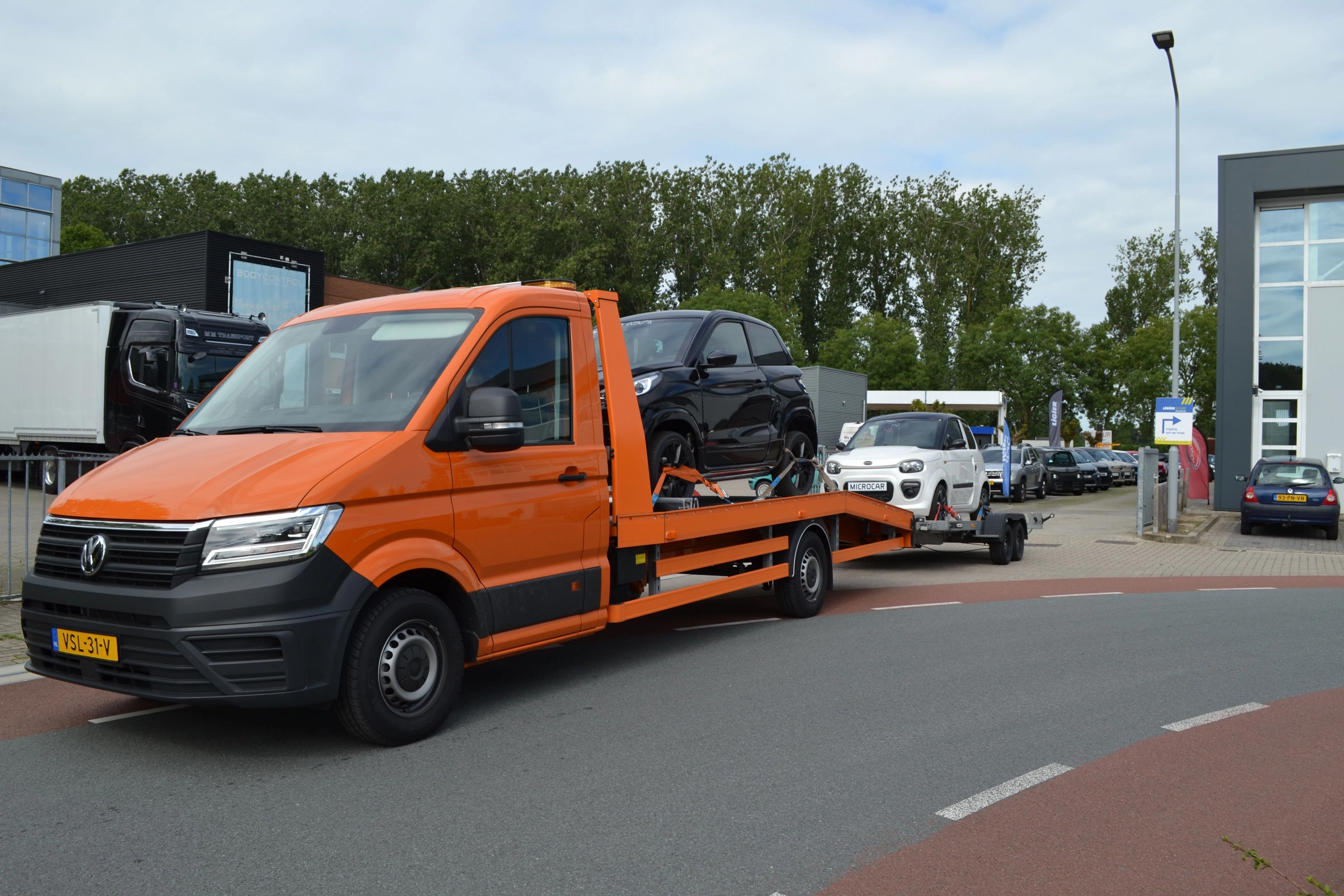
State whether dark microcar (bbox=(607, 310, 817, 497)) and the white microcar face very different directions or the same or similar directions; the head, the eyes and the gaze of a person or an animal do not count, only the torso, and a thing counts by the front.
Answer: same or similar directions

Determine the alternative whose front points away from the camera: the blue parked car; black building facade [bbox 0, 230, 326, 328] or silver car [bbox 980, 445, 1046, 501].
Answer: the blue parked car

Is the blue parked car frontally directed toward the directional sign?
no

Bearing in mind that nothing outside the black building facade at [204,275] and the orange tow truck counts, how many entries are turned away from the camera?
0

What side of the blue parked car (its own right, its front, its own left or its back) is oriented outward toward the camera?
back

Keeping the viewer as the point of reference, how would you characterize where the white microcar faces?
facing the viewer and to the left of the viewer

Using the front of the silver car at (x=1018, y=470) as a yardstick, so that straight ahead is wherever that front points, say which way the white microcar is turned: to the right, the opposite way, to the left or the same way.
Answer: the same way

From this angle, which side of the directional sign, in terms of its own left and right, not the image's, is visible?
front

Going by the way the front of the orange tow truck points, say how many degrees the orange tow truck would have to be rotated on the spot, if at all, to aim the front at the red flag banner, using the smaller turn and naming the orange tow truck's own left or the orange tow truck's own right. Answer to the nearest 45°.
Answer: approximately 180°

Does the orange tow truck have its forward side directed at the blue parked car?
no

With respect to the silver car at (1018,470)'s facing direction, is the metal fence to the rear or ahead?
ahead

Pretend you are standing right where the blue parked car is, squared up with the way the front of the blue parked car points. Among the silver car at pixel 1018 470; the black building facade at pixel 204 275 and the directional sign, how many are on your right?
0

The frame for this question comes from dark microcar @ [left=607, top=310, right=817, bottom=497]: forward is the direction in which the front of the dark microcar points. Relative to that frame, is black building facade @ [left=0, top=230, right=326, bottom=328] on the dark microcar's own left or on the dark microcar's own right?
on the dark microcar's own right

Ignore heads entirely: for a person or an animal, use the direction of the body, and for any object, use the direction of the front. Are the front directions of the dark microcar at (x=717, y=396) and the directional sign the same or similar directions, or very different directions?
same or similar directions

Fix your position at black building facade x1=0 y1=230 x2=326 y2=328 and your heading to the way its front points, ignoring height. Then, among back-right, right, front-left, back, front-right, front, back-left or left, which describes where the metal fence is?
front-right
